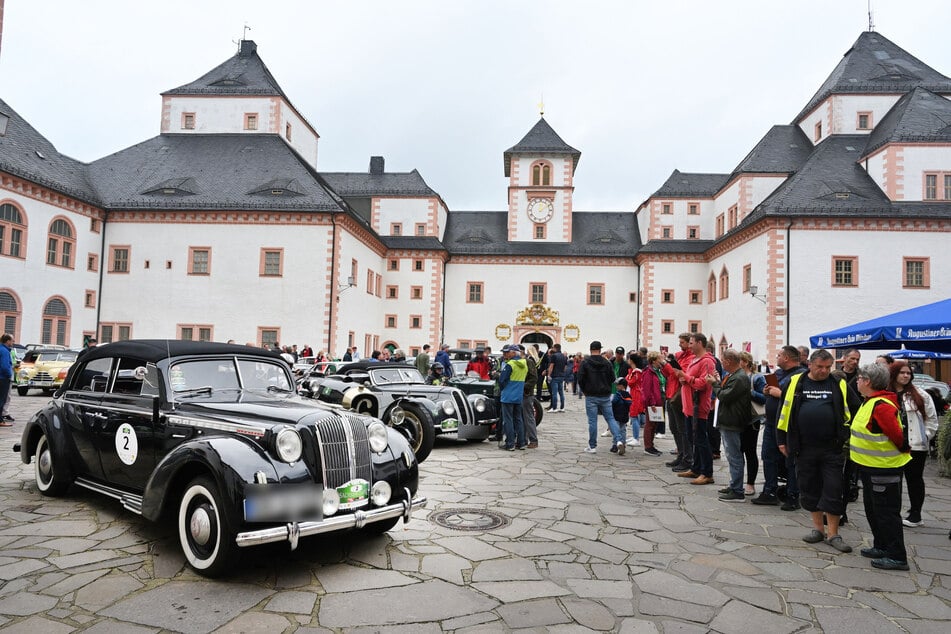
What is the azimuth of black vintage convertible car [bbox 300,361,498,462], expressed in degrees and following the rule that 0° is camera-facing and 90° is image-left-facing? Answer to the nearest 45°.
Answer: approximately 315°

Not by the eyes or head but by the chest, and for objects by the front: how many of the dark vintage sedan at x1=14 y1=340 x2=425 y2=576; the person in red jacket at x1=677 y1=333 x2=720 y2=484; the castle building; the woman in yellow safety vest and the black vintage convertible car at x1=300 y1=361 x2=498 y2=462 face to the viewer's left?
2

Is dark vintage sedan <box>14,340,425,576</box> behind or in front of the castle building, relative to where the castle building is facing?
in front

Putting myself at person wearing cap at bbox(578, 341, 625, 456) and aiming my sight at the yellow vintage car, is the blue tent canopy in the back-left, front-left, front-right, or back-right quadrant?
back-right

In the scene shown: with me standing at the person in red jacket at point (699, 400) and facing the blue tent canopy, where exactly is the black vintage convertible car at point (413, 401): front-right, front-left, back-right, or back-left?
back-left

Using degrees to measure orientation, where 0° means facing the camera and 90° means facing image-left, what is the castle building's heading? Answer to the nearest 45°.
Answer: approximately 0°

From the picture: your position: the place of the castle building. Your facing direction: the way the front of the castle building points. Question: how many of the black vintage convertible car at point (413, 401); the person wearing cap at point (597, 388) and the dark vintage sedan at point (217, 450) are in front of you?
3

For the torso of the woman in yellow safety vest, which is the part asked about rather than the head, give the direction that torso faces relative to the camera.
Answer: to the viewer's left

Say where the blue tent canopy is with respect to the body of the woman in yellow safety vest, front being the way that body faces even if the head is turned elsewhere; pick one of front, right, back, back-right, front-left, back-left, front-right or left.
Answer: right

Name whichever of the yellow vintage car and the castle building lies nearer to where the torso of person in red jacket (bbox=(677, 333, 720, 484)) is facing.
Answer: the yellow vintage car

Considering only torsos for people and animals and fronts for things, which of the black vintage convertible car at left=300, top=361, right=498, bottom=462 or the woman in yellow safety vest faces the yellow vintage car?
the woman in yellow safety vest

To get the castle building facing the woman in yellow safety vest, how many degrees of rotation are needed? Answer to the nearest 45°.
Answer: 0° — it already faces them

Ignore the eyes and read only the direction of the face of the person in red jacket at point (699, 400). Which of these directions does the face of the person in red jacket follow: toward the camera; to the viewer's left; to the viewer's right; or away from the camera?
to the viewer's left

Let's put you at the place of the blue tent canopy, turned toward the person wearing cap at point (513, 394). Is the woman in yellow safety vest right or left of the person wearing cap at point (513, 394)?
left

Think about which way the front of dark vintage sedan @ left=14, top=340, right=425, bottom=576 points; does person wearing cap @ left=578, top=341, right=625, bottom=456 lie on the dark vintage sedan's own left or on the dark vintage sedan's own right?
on the dark vintage sedan's own left

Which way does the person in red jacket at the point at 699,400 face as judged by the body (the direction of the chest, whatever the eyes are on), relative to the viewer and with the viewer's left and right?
facing to the left of the viewer
